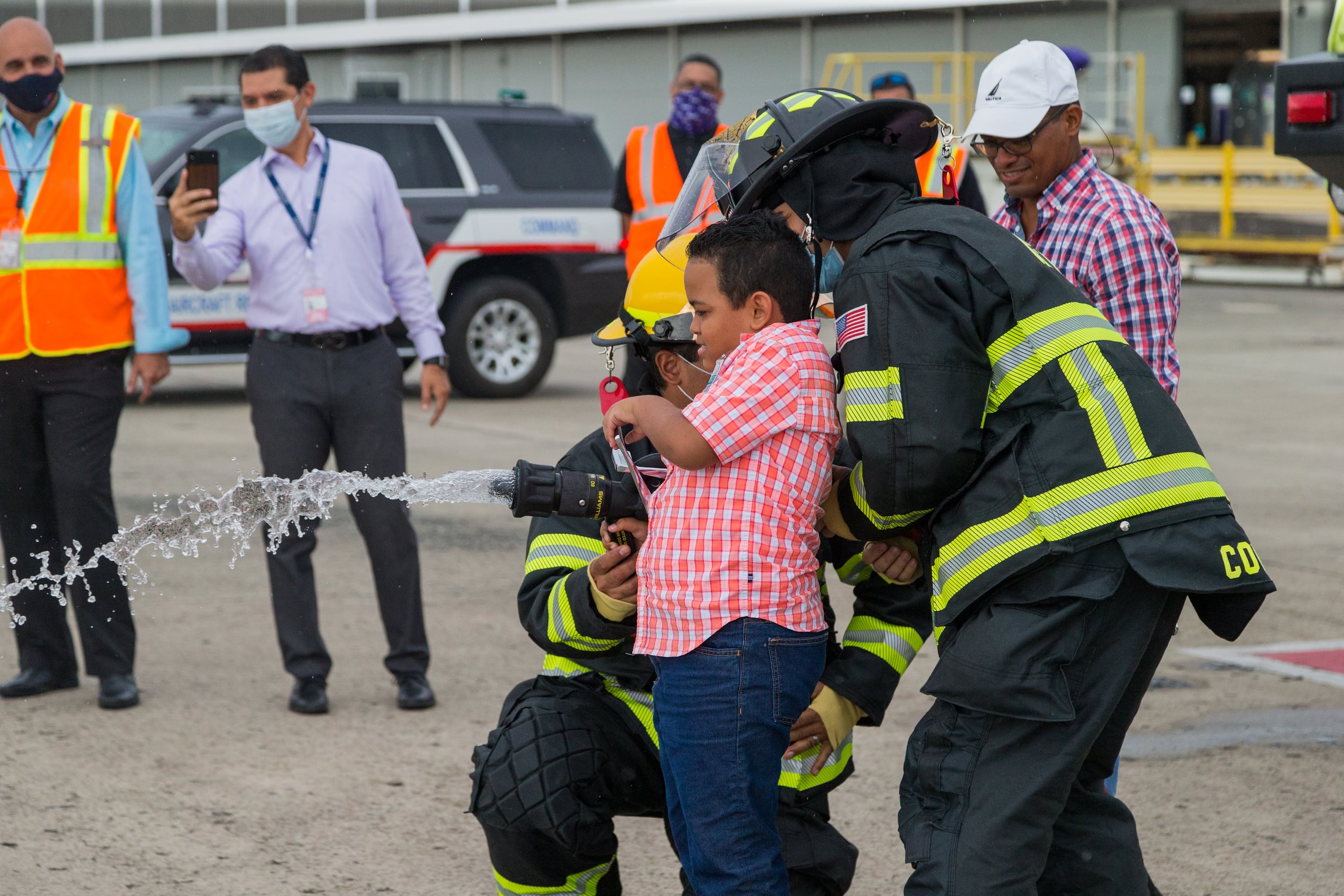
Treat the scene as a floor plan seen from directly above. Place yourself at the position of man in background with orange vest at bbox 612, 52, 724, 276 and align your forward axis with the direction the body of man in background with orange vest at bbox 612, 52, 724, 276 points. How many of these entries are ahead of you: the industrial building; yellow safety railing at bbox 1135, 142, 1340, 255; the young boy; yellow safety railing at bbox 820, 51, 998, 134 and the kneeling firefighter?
2

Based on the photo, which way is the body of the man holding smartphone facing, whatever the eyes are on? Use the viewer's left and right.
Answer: facing the viewer

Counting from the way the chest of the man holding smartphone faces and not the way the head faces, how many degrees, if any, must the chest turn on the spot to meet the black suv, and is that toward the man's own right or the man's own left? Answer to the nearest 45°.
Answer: approximately 180°

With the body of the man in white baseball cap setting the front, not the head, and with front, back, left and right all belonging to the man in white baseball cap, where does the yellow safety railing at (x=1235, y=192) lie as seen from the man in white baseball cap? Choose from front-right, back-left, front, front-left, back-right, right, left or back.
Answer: back-right

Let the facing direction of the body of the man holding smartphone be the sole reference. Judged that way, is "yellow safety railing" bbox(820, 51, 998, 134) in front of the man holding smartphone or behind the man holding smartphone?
behind

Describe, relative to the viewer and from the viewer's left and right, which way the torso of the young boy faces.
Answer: facing to the left of the viewer

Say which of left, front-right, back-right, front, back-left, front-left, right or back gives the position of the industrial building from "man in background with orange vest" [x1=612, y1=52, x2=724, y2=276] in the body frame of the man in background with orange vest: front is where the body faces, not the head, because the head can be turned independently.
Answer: back

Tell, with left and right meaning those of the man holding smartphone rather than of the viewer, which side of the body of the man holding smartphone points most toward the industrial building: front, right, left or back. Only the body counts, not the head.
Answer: back

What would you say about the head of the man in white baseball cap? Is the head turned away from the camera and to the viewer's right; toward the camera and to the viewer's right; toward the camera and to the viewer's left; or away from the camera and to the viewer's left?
toward the camera and to the viewer's left

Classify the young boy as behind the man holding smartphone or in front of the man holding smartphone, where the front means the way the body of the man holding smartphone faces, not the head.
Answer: in front

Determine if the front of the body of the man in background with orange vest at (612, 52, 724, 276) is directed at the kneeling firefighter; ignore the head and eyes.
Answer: yes
